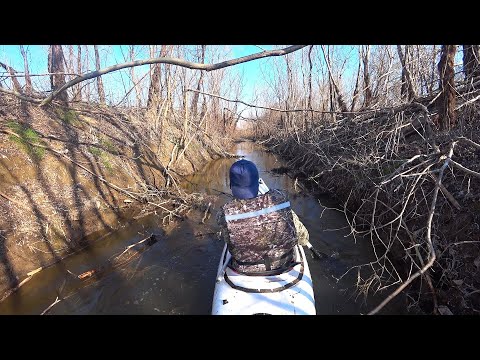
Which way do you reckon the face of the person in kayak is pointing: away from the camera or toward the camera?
away from the camera

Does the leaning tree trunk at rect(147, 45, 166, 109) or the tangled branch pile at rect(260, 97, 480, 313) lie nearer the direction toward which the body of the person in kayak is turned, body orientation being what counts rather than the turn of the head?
the leaning tree trunk

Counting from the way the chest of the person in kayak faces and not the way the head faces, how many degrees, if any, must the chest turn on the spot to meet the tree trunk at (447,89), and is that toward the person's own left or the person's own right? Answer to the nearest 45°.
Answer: approximately 45° to the person's own right

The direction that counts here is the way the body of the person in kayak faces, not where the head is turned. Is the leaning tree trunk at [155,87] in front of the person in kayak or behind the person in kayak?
in front

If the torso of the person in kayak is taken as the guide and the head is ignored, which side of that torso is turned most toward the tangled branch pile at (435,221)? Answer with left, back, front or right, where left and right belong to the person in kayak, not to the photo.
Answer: right

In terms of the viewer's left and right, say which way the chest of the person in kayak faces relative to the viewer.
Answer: facing away from the viewer

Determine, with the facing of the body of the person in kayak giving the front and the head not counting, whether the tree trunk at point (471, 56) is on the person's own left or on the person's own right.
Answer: on the person's own right
